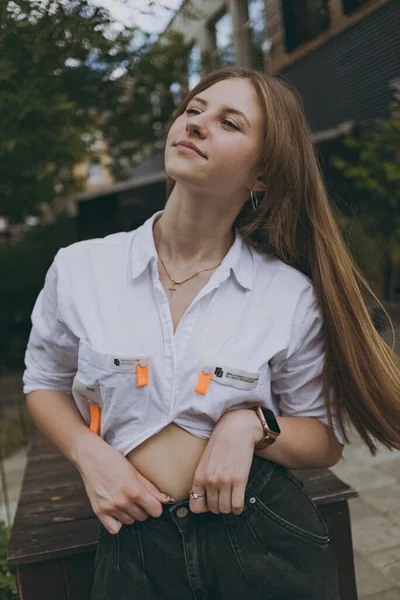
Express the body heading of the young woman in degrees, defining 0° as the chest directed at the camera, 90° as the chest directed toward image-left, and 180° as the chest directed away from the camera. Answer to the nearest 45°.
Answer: approximately 0°

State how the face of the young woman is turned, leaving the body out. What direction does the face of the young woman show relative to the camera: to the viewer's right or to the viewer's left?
to the viewer's left
